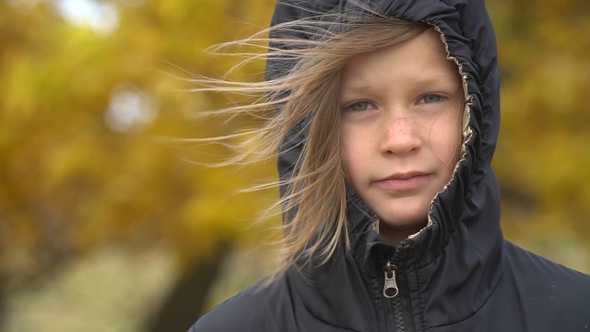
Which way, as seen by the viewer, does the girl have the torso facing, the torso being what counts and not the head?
toward the camera

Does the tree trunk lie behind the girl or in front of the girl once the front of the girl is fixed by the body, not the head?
behind

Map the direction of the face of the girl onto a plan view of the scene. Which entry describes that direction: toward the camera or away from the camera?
toward the camera
